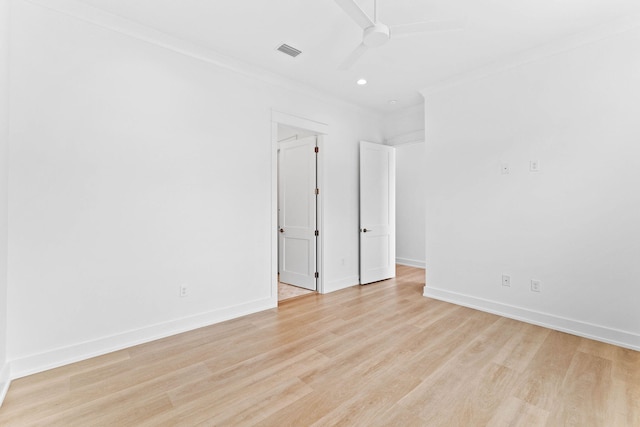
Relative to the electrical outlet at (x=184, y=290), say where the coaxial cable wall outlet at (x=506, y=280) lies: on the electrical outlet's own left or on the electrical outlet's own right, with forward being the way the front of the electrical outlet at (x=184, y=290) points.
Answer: on the electrical outlet's own left

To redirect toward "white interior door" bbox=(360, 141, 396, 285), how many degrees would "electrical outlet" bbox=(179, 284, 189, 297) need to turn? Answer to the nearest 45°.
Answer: approximately 90° to its left

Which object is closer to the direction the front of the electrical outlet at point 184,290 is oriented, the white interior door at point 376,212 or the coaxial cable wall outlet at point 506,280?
the coaxial cable wall outlet

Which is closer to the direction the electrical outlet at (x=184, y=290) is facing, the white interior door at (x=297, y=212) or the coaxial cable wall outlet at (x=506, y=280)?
the coaxial cable wall outlet

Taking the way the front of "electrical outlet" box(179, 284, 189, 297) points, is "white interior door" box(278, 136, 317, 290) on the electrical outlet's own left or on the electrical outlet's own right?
on the electrical outlet's own left
